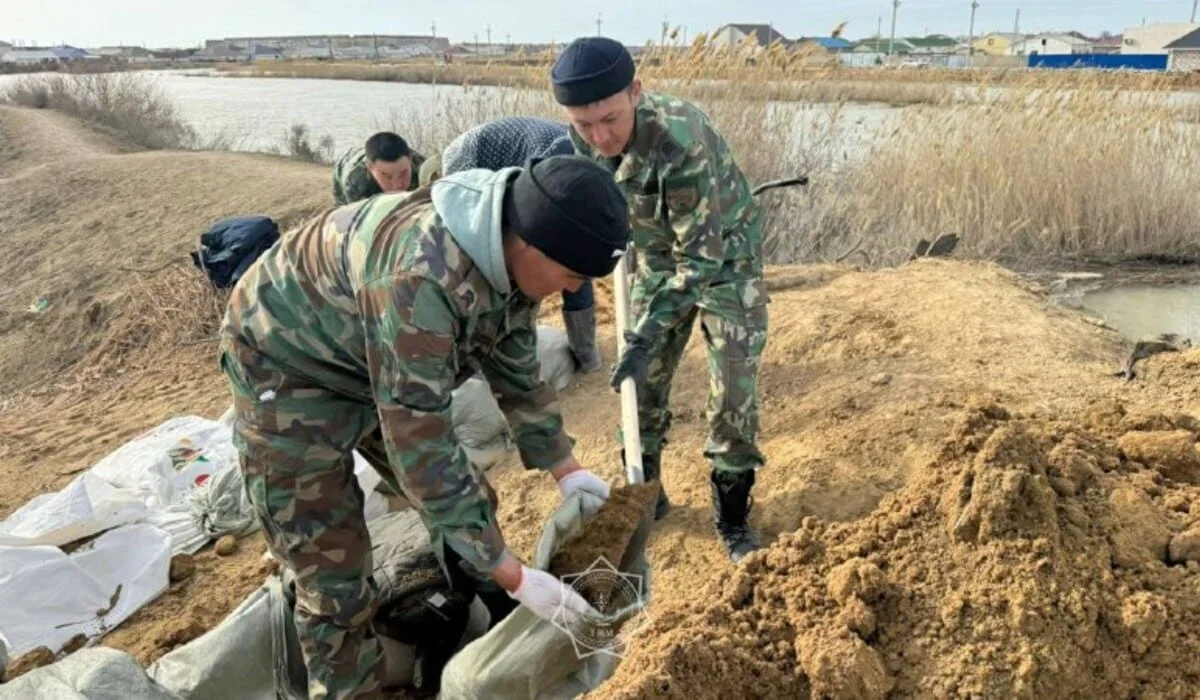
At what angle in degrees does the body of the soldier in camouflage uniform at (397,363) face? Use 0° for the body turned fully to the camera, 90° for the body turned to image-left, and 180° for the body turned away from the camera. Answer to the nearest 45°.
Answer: approximately 270°

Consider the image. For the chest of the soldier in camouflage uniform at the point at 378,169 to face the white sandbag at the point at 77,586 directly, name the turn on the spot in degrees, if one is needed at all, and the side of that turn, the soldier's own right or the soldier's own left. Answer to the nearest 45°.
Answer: approximately 90° to the soldier's own right

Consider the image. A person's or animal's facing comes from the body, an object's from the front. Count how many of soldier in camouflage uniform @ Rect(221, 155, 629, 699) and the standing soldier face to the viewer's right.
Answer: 1

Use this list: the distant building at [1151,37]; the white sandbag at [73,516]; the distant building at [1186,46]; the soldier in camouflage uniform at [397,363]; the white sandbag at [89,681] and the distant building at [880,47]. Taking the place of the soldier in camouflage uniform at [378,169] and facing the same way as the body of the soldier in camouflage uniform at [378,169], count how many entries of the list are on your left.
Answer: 3

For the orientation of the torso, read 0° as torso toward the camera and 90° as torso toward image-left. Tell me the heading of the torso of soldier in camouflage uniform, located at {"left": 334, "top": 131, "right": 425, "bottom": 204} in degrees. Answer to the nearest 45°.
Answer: approximately 315°

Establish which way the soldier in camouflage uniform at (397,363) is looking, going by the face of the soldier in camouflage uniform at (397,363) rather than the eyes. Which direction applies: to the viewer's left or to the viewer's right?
to the viewer's right

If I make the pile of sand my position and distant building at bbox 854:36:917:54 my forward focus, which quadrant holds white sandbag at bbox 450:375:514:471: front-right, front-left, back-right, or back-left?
front-left

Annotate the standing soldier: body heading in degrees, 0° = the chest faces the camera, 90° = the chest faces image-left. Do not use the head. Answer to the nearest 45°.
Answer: approximately 45°

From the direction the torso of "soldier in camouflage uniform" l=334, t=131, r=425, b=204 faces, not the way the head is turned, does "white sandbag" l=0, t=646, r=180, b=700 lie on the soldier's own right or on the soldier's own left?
on the soldier's own right

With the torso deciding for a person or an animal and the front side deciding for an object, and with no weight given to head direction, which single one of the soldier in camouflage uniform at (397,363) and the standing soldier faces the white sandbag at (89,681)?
the standing soldier

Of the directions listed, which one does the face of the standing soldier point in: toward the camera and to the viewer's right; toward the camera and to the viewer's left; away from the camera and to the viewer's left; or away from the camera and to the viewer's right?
toward the camera and to the viewer's left

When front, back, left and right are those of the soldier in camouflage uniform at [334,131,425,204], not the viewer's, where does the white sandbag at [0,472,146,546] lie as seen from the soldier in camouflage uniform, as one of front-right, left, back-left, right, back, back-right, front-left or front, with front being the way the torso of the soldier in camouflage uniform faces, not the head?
right

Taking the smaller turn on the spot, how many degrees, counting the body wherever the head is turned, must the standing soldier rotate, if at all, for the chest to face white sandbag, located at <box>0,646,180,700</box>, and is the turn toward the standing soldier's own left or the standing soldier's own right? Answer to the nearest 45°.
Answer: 0° — they already face it

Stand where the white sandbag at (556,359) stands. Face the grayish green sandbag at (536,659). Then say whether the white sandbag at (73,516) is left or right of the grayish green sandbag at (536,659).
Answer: right
